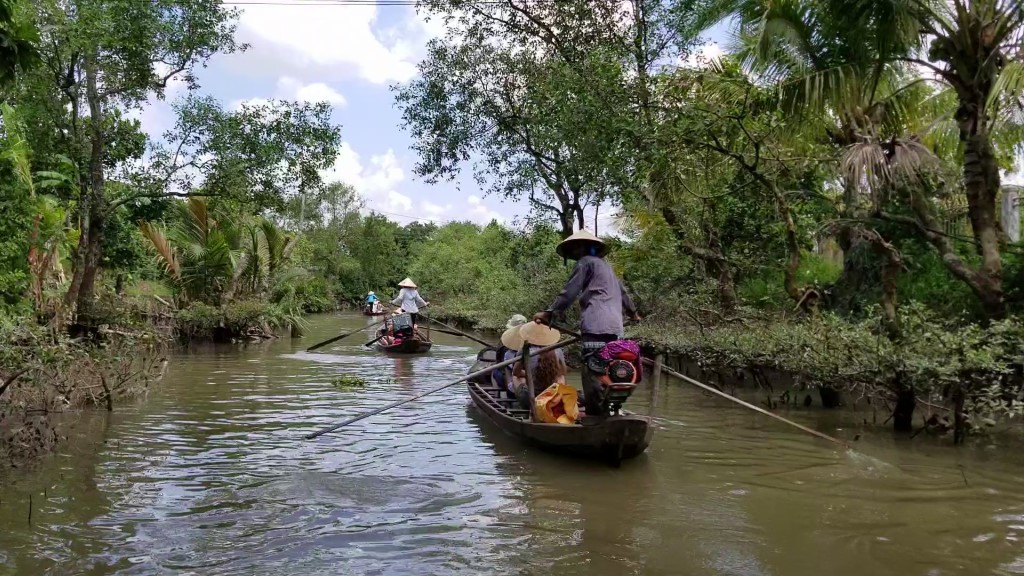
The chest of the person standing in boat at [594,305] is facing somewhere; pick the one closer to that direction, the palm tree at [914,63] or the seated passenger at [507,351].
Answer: the seated passenger

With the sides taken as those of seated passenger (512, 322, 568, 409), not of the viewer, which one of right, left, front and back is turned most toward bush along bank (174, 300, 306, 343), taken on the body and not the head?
front

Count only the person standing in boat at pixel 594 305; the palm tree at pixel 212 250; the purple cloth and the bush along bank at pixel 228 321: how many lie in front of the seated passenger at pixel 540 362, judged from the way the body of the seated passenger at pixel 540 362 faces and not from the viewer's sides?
2

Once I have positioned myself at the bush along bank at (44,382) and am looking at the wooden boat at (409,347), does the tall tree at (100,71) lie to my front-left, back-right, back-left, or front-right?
front-left

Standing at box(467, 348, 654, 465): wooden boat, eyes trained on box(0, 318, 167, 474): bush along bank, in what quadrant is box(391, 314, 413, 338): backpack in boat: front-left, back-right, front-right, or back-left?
front-right

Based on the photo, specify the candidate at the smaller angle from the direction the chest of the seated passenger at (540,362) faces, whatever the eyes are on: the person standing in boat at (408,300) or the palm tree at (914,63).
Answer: the person standing in boat

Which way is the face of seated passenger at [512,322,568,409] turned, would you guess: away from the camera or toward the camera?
away from the camera

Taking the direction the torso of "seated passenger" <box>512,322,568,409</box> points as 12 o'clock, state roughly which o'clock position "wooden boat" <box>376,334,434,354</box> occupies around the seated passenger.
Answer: The wooden boat is roughly at 1 o'clock from the seated passenger.

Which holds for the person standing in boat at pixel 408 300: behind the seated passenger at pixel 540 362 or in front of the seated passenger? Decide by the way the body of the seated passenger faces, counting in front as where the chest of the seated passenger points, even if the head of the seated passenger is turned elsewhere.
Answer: in front

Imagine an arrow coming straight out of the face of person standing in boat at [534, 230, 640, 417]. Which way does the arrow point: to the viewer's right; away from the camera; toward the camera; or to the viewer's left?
away from the camera

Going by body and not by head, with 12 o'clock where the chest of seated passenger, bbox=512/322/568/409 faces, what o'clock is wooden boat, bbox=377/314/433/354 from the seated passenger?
The wooden boat is roughly at 1 o'clock from the seated passenger.

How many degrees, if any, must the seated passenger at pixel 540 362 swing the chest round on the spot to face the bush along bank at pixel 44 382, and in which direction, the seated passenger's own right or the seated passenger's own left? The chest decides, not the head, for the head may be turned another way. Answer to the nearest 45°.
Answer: approximately 45° to the seated passenger's own left

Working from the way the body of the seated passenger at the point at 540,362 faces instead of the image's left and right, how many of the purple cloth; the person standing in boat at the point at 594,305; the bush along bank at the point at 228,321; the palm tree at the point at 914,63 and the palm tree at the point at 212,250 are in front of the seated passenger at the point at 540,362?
2

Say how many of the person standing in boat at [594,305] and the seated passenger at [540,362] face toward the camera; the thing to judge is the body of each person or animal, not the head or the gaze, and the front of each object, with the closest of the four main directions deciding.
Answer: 0

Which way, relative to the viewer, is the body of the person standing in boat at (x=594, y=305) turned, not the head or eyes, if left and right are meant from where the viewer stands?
facing away from the viewer and to the left of the viewer

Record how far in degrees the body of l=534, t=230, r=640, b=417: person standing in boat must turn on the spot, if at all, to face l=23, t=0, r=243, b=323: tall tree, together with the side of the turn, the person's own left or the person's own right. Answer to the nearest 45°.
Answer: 0° — they already face it

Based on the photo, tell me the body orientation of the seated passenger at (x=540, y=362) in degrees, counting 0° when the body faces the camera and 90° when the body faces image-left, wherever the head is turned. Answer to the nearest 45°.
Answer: approximately 135°
